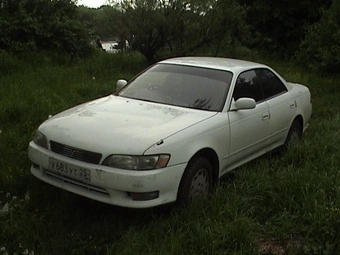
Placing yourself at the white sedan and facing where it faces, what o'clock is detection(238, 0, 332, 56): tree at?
The tree is roughly at 5 o'clock from the white sedan.

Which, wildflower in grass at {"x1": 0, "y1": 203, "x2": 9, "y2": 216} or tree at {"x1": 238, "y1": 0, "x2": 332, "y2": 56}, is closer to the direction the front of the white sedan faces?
the wildflower in grass

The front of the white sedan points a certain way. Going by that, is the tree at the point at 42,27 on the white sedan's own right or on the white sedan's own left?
on the white sedan's own right

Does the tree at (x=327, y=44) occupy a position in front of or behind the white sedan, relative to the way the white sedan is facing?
behind

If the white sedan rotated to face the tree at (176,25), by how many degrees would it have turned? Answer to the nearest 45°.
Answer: approximately 135° to its right

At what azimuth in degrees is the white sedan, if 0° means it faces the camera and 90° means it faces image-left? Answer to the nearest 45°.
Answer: approximately 45°
